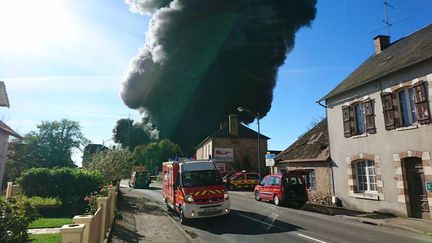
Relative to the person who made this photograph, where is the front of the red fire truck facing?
facing the viewer and to the right of the viewer

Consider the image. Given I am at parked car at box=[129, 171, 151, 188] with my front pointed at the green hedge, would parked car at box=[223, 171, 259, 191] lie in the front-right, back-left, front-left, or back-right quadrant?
front-left

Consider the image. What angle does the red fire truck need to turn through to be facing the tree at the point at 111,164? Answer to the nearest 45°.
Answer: approximately 180°

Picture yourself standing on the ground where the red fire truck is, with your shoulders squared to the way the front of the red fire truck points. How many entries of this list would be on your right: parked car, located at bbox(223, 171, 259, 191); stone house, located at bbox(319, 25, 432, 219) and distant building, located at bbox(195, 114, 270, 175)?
0

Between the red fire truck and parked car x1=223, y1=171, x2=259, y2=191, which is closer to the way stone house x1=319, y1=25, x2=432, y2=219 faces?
the red fire truck

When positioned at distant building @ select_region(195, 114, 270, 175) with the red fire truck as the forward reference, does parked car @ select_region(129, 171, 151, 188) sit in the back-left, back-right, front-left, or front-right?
front-right

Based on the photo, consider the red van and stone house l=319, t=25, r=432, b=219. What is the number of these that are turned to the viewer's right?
0

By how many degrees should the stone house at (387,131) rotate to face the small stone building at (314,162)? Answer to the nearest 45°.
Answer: approximately 90° to its right

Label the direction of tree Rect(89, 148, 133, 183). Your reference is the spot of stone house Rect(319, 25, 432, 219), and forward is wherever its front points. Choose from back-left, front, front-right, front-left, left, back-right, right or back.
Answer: front-right

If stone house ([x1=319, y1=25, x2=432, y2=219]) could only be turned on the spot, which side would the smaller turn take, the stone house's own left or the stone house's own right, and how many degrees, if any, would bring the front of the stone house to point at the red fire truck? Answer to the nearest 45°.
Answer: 0° — it already faces it
